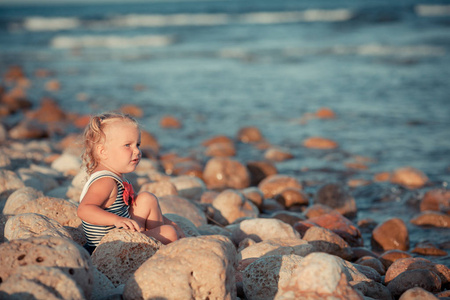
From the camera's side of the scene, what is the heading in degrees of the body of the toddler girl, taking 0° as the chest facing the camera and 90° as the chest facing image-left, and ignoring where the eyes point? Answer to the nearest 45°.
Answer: approximately 270°

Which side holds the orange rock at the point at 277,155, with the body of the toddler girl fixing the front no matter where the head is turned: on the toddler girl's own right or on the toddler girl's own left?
on the toddler girl's own left

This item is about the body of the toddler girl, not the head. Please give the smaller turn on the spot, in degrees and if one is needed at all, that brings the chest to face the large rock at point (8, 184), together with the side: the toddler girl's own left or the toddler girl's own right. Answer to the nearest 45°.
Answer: approximately 135° to the toddler girl's own left

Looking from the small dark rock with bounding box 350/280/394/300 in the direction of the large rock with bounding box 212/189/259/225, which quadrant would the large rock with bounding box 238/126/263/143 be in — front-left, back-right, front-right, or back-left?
front-right

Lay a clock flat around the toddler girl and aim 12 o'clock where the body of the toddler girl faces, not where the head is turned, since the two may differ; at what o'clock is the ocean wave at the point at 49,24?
The ocean wave is roughly at 9 o'clock from the toddler girl.

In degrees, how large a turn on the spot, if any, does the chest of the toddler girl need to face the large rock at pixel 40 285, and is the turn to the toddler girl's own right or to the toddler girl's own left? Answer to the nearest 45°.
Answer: approximately 90° to the toddler girl's own right

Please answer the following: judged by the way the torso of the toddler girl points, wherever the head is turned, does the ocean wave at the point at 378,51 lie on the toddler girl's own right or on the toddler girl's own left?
on the toddler girl's own left

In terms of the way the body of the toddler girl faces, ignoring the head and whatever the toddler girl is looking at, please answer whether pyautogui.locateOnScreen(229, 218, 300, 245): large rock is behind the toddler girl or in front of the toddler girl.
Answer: in front

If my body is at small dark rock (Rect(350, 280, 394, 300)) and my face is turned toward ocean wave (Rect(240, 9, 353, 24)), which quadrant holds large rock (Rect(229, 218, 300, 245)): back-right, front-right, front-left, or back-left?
front-left

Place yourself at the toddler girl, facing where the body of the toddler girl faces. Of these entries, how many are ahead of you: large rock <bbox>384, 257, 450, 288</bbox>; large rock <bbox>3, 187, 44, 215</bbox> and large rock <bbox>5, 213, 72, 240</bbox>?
1

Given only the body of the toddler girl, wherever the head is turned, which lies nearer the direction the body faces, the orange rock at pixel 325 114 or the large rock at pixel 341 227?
the large rock

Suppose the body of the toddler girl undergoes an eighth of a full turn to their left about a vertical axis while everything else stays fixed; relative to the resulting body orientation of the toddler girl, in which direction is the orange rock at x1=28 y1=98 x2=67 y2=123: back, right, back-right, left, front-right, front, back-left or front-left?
front-left

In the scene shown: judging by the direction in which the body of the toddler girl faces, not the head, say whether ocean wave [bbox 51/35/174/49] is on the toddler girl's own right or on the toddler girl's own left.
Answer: on the toddler girl's own left
